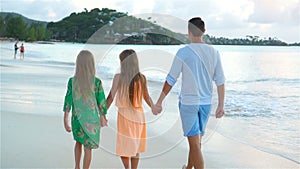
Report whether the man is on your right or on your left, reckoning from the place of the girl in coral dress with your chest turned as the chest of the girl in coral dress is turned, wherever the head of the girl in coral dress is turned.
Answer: on your right

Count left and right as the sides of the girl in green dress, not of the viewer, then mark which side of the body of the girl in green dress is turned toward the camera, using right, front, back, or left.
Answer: back

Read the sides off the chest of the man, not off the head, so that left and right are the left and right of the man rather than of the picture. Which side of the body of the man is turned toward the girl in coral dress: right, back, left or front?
left

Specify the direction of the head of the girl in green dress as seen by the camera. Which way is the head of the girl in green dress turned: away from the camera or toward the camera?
away from the camera

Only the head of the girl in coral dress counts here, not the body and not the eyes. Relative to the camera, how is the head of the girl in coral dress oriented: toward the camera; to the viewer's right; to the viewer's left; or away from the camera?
away from the camera

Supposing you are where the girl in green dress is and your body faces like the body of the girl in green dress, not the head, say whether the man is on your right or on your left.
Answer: on your right

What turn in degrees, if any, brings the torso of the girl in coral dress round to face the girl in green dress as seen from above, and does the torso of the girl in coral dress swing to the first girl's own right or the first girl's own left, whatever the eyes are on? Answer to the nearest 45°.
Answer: approximately 90° to the first girl's own left

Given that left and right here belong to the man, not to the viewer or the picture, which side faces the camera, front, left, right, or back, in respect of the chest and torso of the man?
back

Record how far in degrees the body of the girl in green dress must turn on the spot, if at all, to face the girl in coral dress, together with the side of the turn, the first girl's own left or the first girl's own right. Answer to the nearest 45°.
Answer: approximately 90° to the first girl's own right

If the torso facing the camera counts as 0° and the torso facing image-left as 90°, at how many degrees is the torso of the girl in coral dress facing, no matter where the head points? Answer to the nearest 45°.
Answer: approximately 180°

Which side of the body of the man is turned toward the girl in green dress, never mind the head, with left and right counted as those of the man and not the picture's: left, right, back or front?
left
